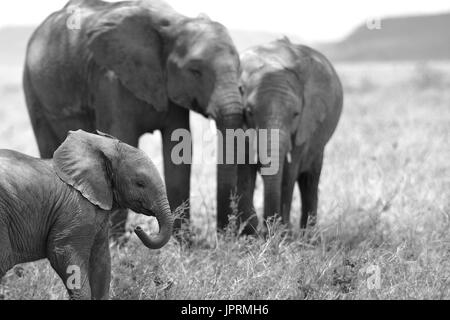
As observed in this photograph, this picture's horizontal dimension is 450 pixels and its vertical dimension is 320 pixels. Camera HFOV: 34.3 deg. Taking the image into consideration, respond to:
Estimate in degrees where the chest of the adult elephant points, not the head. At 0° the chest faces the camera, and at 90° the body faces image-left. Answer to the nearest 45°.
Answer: approximately 315°

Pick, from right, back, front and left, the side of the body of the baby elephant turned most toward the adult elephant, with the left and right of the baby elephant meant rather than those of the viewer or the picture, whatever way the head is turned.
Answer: left

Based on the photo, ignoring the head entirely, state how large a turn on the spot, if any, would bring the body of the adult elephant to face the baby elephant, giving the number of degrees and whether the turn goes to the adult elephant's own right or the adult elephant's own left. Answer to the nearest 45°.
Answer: approximately 45° to the adult elephant's own right

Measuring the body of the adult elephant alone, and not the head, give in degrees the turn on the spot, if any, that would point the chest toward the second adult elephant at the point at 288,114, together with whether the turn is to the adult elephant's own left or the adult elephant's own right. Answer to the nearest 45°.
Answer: approximately 45° to the adult elephant's own left

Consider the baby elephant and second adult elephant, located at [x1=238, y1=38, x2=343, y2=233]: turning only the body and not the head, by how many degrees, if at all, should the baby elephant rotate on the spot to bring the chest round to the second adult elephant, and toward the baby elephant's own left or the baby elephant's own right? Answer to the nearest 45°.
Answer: approximately 45° to the baby elephant's own left

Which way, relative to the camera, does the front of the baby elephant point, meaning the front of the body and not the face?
to the viewer's right

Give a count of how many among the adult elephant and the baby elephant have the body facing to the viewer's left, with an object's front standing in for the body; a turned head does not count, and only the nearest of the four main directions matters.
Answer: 0
